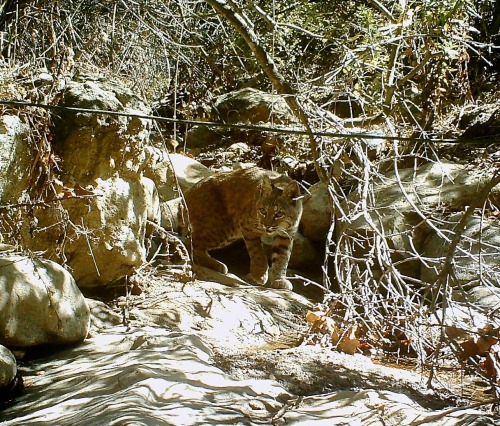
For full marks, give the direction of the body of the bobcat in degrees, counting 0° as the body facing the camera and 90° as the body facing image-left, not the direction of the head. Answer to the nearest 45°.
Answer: approximately 315°

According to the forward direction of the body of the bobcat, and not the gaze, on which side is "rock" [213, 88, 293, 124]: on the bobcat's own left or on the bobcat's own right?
on the bobcat's own left

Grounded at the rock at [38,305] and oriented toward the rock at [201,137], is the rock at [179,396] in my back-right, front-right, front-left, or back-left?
back-right

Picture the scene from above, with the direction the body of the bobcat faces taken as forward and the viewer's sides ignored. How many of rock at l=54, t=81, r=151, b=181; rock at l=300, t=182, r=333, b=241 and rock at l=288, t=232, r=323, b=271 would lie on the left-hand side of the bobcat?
2

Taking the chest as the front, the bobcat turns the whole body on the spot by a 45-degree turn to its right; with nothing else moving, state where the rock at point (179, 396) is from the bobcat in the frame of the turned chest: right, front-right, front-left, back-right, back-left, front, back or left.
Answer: front

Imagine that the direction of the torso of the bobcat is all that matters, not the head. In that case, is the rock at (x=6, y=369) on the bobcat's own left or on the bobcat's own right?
on the bobcat's own right

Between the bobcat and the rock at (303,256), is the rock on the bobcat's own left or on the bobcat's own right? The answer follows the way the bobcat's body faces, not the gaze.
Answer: on the bobcat's own left

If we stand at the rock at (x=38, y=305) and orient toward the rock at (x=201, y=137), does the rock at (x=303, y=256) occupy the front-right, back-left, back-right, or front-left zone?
front-right

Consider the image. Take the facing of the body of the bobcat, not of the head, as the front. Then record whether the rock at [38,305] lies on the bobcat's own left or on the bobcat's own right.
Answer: on the bobcat's own right

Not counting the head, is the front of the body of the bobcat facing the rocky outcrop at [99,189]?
no

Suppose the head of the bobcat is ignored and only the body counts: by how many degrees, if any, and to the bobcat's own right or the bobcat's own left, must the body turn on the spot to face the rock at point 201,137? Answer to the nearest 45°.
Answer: approximately 135° to the bobcat's own left

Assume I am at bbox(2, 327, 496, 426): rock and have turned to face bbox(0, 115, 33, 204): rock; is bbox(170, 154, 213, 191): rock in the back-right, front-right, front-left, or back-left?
front-right
